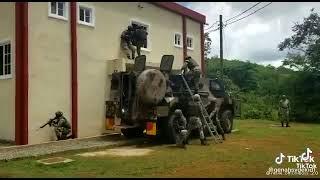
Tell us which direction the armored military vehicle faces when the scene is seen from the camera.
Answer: facing away from the viewer and to the right of the viewer

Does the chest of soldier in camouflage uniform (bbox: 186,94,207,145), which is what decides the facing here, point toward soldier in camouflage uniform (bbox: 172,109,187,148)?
no

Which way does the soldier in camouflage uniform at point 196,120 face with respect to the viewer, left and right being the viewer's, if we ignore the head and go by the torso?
facing away from the viewer

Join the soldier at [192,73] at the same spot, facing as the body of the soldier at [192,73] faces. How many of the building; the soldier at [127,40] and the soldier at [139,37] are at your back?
0

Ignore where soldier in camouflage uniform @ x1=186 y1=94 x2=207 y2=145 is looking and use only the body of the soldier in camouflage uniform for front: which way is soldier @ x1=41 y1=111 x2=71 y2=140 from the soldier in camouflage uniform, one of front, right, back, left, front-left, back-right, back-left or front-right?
left
